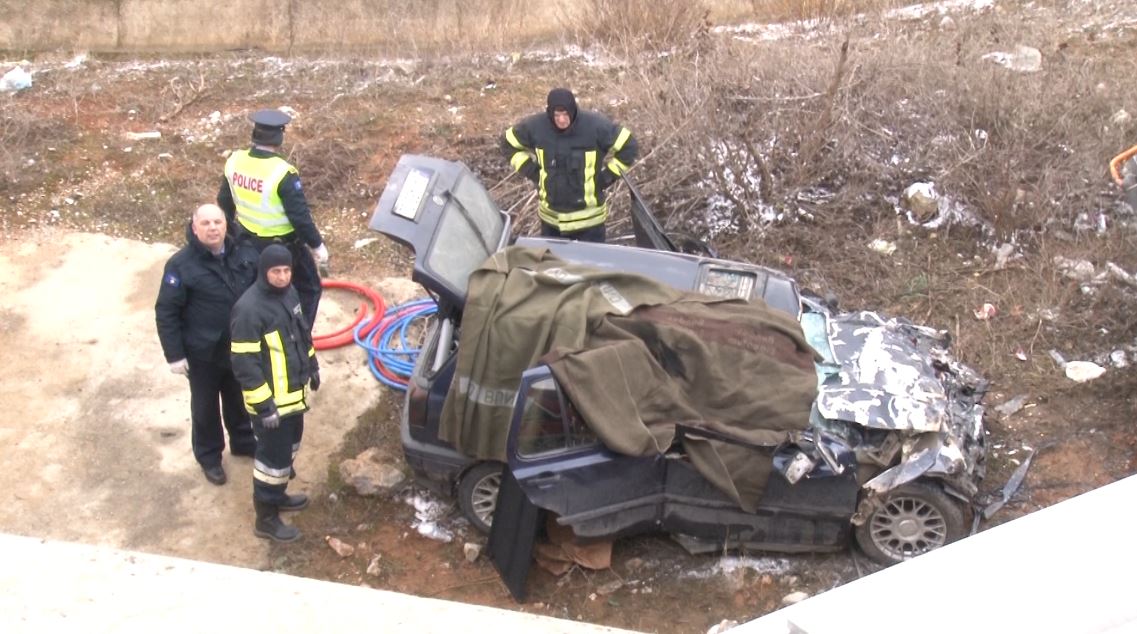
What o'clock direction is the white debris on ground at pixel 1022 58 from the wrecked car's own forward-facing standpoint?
The white debris on ground is roughly at 10 o'clock from the wrecked car.

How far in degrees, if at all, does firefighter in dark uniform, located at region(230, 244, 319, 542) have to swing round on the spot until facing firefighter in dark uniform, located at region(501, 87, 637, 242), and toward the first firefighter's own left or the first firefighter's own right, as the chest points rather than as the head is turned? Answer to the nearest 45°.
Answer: approximately 90° to the first firefighter's own left

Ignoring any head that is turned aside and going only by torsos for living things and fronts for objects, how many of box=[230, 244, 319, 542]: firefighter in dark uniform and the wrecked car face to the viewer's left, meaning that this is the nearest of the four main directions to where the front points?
0

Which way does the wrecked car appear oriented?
to the viewer's right

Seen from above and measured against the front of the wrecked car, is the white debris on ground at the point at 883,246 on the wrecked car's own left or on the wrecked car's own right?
on the wrecked car's own left

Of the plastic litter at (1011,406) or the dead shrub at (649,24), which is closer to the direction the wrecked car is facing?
the plastic litter
